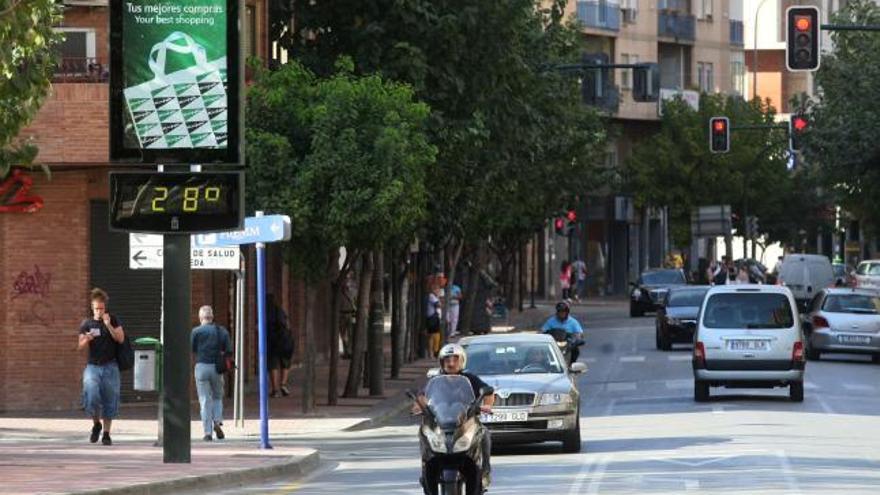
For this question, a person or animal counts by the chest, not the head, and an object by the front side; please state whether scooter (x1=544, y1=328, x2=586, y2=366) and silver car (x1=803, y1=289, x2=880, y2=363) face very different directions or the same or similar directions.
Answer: very different directions

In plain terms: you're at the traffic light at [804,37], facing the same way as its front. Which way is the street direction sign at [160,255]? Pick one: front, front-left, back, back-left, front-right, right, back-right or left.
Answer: front-right

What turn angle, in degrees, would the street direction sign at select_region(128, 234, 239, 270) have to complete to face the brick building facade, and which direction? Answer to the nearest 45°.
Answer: approximately 180°

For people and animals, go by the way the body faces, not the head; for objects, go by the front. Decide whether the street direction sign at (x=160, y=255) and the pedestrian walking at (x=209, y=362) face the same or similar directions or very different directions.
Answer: very different directions

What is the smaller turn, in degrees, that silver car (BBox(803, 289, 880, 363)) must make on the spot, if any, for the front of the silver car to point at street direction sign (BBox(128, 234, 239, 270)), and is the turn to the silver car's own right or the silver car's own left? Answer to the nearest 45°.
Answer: approximately 135° to the silver car's own left

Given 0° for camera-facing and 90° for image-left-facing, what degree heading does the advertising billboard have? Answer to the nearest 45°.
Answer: approximately 0°

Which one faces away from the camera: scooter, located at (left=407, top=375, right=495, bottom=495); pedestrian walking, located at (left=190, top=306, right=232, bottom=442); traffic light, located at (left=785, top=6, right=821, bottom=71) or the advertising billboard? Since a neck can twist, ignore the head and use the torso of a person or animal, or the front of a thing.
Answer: the pedestrian walking

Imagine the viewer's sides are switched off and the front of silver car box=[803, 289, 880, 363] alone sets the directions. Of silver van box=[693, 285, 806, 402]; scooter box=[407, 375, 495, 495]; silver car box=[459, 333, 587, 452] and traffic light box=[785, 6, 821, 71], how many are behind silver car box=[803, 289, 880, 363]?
4

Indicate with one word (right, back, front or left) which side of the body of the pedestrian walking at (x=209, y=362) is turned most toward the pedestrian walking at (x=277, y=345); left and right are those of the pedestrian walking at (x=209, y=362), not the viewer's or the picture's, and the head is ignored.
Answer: front

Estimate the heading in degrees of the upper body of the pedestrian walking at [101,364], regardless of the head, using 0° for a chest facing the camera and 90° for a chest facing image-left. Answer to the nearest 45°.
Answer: approximately 0°

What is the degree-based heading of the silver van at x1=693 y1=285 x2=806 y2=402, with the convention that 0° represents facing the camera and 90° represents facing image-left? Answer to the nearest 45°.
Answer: approximately 180°

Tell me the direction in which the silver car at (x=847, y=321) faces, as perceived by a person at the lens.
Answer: facing away from the viewer
